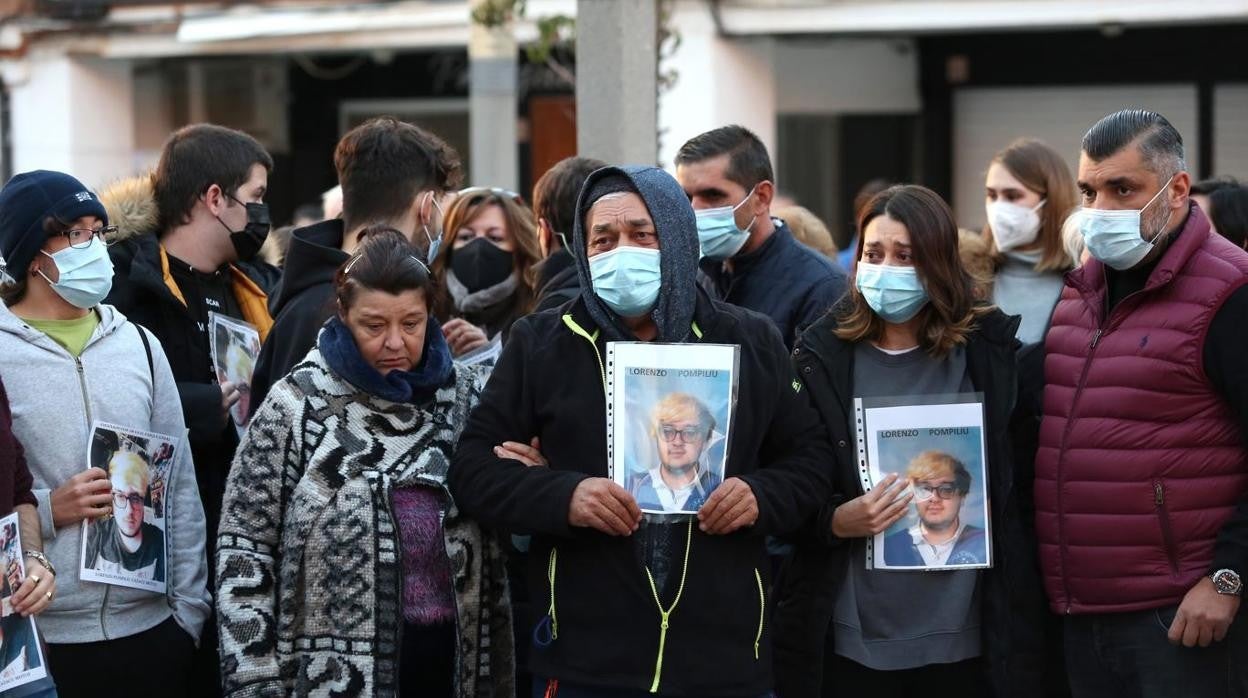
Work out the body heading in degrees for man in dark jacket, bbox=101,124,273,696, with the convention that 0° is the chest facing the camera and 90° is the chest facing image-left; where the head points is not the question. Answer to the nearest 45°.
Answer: approximately 315°

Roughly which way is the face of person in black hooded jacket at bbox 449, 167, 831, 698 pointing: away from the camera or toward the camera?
toward the camera

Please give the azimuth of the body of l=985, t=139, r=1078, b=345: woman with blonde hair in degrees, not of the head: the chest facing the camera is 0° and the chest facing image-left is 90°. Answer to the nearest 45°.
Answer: approximately 45°

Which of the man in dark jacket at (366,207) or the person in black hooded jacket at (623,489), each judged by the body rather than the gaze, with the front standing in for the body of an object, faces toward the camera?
the person in black hooded jacket

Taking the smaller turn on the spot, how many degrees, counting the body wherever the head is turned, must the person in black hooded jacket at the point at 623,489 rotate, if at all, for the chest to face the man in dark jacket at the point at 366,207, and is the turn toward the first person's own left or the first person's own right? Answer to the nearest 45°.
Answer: approximately 135° to the first person's own right

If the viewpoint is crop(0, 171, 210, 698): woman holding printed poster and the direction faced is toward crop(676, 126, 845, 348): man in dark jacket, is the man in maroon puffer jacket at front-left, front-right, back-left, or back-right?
front-right

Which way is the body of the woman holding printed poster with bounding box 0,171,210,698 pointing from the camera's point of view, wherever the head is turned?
toward the camera

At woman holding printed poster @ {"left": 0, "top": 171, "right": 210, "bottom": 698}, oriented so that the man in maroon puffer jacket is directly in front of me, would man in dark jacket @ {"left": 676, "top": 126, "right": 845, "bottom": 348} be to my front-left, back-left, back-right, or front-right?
front-left

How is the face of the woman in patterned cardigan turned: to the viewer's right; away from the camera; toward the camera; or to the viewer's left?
toward the camera

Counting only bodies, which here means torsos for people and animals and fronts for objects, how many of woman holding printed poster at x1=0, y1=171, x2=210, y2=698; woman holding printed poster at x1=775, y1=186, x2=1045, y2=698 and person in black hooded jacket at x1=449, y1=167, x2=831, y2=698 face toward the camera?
3

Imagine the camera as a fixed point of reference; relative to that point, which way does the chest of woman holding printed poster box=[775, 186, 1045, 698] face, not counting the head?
toward the camera

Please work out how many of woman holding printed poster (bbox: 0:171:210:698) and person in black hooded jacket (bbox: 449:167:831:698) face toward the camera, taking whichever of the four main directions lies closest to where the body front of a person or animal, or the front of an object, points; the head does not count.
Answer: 2

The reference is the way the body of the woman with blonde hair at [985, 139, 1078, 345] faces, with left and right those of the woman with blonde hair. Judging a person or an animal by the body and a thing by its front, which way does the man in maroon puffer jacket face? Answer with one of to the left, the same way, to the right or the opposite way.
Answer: the same way

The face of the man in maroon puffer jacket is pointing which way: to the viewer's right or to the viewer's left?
to the viewer's left
